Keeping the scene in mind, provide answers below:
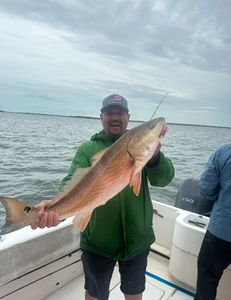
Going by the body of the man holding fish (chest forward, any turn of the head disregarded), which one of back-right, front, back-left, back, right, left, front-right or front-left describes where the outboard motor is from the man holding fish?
back-left

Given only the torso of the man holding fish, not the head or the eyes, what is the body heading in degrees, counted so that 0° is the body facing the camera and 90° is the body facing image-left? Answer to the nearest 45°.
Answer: approximately 0°

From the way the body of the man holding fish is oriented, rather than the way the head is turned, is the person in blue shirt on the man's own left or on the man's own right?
on the man's own left

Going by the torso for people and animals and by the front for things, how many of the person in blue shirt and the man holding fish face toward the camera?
1
